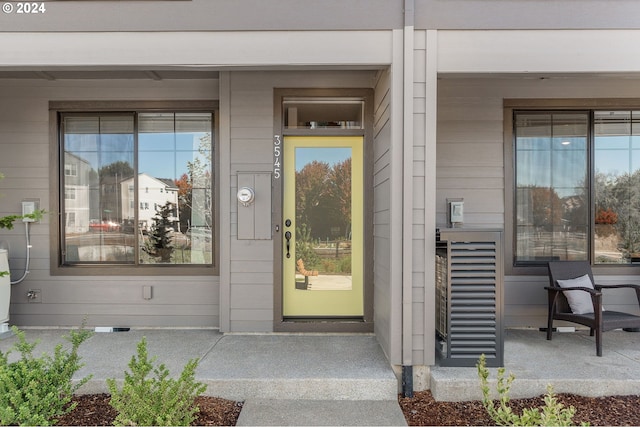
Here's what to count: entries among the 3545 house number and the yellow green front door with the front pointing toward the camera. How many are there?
2

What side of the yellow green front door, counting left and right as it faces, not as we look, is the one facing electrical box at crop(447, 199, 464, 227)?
left

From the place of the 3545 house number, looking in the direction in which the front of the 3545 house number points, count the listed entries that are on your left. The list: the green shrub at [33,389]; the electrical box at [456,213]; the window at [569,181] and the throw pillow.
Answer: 3

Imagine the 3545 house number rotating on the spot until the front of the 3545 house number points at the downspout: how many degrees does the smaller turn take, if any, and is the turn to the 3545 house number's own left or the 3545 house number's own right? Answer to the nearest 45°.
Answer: approximately 45° to the 3545 house number's own left

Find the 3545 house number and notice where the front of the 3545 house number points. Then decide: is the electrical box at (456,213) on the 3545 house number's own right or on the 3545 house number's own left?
on the 3545 house number's own left

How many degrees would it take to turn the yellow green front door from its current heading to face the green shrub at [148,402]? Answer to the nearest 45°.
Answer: approximately 45° to its right

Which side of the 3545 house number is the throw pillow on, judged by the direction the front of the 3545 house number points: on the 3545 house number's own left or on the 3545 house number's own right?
on the 3545 house number's own left

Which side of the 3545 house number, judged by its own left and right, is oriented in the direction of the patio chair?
left
